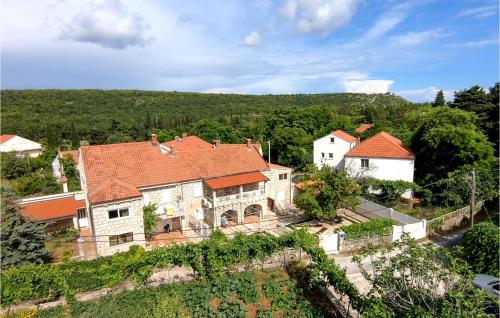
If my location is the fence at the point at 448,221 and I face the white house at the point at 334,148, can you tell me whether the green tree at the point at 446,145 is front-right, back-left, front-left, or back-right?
front-right

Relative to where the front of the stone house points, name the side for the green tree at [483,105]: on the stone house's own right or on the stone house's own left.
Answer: on the stone house's own left

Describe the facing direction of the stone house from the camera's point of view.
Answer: facing the viewer and to the right of the viewer

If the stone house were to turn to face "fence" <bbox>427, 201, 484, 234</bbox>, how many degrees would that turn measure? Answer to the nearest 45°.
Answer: approximately 45° to its left

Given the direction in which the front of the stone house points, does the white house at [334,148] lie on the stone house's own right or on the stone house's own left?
on the stone house's own left

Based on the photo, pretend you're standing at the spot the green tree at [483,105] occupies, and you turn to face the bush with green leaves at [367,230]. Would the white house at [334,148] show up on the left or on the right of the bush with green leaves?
right

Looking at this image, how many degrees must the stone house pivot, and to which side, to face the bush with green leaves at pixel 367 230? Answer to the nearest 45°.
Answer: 0° — it already faces it

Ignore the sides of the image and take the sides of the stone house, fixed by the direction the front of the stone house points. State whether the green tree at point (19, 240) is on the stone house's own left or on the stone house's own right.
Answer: on the stone house's own right

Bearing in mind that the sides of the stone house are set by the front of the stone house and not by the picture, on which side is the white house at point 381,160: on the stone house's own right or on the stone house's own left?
on the stone house's own left
